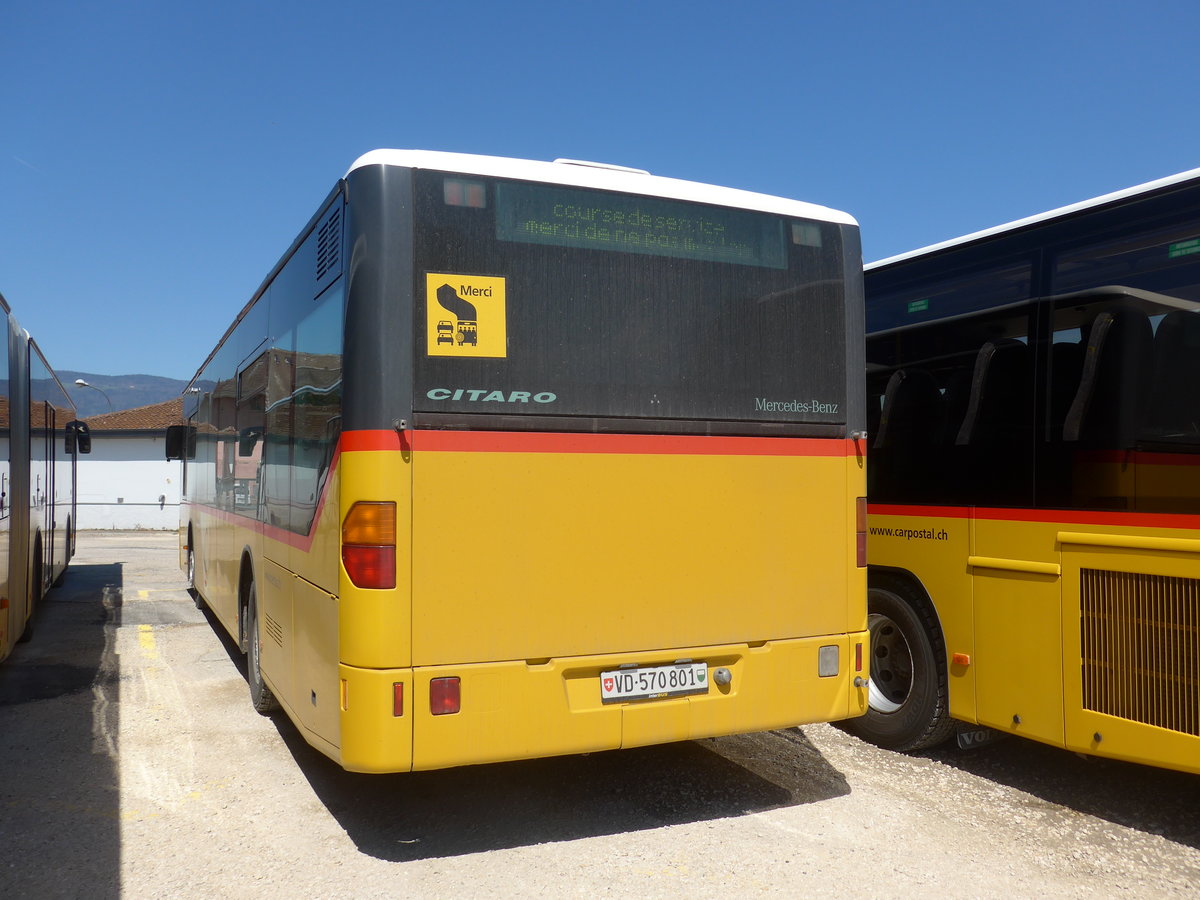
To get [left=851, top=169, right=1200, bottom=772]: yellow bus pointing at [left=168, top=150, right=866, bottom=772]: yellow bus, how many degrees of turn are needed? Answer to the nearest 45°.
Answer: approximately 90° to its left

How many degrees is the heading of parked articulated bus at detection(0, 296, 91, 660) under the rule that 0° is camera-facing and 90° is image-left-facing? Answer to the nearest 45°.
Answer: approximately 180°

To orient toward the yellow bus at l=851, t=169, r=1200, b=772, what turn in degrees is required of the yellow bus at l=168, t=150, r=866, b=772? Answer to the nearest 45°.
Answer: approximately 135° to its right

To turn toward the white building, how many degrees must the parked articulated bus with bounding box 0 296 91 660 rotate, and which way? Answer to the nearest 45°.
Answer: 0° — it already faces it

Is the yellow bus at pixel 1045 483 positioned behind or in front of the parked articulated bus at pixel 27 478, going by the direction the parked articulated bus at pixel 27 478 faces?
behind

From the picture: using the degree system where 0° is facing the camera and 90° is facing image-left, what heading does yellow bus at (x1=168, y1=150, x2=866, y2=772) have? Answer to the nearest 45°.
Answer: approximately 135°

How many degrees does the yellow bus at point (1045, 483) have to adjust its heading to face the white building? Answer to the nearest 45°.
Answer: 0° — it already faces it

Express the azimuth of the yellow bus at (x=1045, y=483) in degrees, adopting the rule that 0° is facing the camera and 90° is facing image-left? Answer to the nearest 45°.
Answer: approximately 135°
